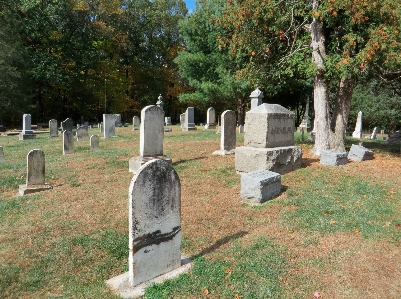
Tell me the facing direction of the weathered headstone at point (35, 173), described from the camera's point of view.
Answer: facing the viewer and to the right of the viewer

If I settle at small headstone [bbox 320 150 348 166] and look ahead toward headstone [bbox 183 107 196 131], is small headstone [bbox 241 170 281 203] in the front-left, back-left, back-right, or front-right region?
back-left

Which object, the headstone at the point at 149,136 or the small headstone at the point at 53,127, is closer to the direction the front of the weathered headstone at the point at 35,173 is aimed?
the headstone

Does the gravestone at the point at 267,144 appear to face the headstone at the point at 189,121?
no

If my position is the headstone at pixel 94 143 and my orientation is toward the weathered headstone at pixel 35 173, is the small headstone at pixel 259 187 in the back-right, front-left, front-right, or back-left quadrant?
front-left

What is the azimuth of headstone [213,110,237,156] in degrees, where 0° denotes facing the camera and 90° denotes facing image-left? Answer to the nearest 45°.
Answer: approximately 315°

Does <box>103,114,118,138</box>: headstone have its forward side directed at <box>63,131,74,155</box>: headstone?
no

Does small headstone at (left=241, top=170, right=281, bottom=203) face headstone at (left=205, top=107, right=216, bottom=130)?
no

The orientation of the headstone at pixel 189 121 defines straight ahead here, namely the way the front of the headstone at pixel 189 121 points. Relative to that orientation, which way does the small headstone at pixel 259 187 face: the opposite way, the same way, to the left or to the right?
the same way

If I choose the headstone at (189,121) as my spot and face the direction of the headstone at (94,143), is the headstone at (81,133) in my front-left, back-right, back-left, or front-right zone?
front-right

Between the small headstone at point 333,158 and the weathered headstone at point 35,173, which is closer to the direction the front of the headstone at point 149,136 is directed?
the small headstone

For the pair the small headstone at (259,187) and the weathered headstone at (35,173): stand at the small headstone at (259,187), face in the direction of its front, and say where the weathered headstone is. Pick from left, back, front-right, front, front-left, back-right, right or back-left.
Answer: back-right
